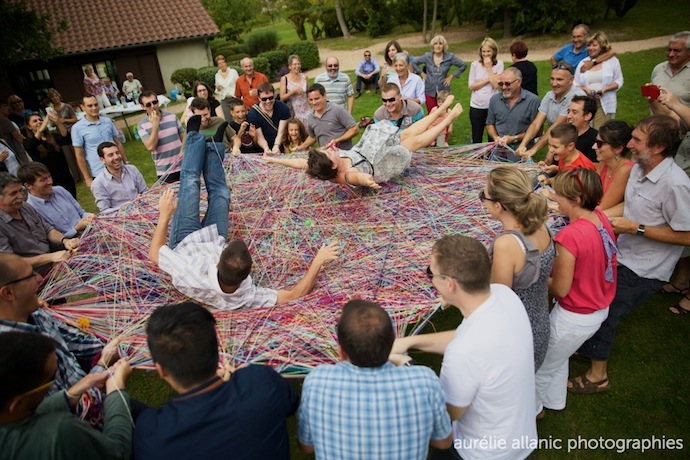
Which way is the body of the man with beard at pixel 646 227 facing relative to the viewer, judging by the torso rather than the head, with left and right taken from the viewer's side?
facing to the left of the viewer

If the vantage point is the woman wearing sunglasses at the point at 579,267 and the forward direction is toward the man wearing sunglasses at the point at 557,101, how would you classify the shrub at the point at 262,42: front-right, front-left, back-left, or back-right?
front-left

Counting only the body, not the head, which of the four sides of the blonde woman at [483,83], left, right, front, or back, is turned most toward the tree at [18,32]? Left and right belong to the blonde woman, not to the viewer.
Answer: right

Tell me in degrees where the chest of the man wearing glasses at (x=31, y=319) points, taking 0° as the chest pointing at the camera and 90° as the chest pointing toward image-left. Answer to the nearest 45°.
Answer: approximately 270°

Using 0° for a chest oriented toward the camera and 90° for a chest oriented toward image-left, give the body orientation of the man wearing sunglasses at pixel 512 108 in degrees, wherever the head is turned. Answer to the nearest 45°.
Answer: approximately 45°

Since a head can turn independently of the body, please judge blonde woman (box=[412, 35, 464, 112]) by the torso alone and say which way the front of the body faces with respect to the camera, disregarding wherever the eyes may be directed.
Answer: toward the camera

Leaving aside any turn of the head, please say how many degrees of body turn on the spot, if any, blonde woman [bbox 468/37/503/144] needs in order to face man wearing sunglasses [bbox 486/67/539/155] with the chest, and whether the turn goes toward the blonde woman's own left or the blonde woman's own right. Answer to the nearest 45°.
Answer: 0° — they already face them

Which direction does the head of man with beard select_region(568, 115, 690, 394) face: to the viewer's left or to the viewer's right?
to the viewer's left

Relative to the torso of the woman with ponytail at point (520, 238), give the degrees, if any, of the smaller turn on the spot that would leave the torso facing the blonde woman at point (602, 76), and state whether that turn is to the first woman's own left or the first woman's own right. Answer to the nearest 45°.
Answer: approximately 45° to the first woman's own right

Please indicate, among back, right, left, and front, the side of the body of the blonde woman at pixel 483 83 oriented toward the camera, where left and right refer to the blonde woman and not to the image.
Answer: front
